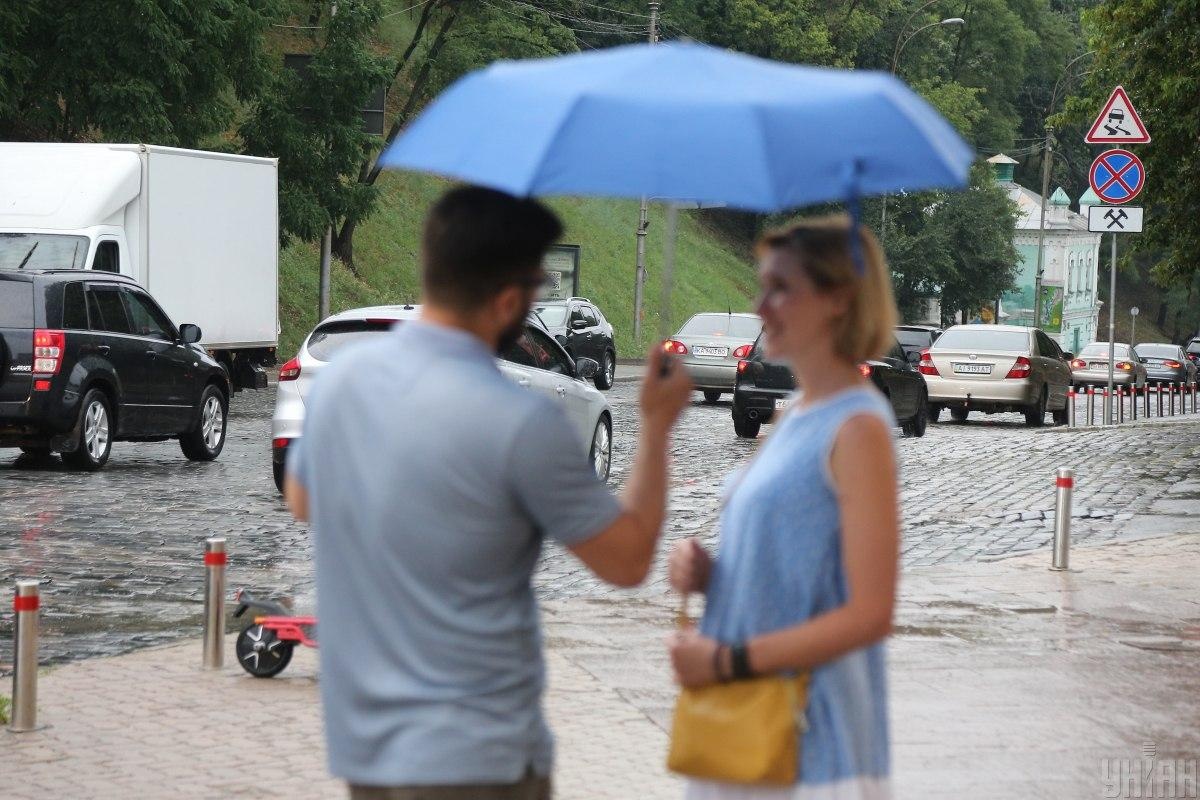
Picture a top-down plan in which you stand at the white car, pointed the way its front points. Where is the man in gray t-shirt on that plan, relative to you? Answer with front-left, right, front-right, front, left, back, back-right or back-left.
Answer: back-right

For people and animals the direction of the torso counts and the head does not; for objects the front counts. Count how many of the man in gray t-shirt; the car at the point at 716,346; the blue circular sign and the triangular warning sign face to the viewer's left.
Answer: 0

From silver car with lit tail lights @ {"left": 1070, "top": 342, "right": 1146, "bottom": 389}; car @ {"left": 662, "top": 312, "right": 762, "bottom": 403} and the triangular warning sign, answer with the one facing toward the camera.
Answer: the triangular warning sign

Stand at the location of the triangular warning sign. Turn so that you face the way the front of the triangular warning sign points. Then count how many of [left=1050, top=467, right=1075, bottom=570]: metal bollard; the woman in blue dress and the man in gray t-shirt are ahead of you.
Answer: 3

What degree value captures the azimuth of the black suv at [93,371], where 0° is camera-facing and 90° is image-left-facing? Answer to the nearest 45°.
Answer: approximately 225°

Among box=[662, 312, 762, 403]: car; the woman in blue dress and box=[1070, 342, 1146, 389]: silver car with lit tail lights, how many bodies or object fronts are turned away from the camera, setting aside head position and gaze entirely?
2

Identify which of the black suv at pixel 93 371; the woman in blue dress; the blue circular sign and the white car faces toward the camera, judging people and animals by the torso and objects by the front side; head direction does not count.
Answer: the blue circular sign

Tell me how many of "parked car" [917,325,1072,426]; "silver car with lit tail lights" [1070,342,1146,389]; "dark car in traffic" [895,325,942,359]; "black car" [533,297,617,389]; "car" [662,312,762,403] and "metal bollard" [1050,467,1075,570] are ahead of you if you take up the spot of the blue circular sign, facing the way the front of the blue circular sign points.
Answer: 1

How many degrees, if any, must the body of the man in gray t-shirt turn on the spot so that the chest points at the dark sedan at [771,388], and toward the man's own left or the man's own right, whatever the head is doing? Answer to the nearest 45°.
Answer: approximately 45° to the man's own left

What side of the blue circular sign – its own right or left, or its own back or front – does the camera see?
front

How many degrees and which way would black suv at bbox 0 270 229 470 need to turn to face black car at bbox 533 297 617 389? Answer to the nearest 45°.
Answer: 0° — it already faces it

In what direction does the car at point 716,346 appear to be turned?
away from the camera

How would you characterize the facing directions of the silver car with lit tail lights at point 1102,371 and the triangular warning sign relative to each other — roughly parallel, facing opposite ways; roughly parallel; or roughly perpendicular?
roughly parallel, facing opposite ways
